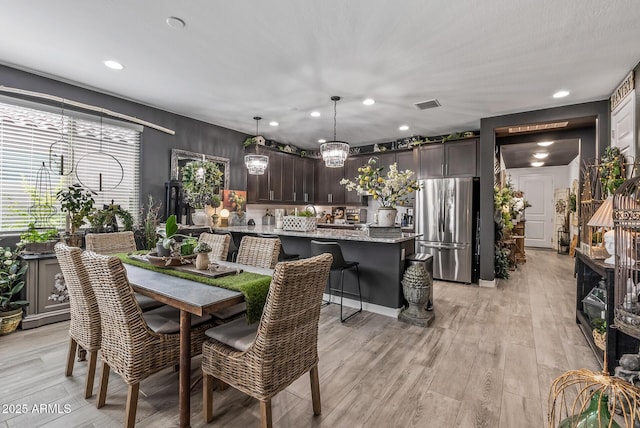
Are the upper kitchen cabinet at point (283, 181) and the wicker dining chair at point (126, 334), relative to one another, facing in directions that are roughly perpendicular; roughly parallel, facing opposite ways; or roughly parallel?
roughly perpendicular

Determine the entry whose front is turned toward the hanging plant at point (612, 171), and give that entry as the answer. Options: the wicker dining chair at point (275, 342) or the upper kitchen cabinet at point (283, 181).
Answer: the upper kitchen cabinet

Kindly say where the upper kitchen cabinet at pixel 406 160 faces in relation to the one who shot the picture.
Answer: facing the viewer and to the left of the viewer

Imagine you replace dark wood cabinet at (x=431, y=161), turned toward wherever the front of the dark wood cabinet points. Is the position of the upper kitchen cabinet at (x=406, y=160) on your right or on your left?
on your right

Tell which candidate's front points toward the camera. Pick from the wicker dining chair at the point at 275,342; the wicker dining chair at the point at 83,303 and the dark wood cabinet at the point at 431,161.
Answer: the dark wood cabinet

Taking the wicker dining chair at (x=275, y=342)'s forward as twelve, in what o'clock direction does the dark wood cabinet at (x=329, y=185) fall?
The dark wood cabinet is roughly at 2 o'clock from the wicker dining chair.

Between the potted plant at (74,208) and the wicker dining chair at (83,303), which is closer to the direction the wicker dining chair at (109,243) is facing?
the wicker dining chair

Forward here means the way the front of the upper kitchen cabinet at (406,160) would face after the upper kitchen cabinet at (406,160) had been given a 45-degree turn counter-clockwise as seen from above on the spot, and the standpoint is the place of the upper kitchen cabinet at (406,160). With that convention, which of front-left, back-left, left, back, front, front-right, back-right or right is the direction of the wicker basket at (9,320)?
front-right

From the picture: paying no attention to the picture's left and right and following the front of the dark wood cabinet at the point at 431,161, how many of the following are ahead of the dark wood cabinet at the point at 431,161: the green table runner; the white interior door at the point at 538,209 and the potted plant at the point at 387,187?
2

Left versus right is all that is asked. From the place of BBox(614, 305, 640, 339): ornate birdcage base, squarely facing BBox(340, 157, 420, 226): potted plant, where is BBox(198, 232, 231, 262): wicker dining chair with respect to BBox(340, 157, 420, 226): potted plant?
left

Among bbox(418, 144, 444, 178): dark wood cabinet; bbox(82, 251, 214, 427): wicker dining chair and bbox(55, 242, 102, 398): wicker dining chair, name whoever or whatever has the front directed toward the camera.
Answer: the dark wood cabinet

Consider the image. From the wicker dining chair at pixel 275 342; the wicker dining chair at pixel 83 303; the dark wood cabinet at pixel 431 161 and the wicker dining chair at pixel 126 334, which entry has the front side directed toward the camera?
the dark wood cabinet

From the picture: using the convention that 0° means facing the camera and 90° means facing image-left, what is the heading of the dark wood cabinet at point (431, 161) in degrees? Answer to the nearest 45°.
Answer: approximately 0°
